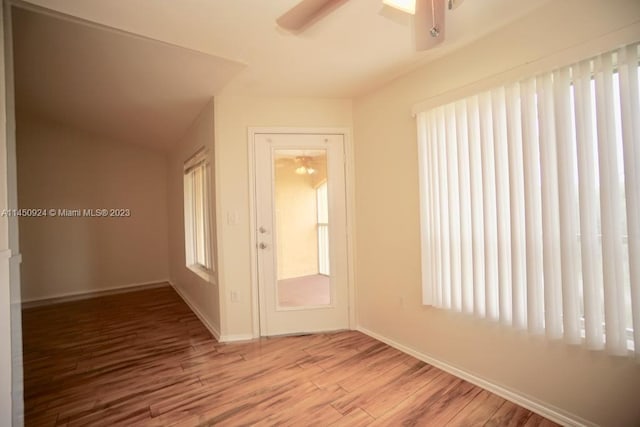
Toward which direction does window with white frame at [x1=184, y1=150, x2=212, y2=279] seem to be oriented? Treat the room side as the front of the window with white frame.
to the viewer's left

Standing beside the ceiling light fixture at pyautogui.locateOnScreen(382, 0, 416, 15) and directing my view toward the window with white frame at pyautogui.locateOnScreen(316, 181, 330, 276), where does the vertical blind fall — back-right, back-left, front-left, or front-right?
front-right

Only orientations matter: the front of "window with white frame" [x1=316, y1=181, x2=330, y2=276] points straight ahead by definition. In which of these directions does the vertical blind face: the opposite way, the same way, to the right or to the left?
the same way

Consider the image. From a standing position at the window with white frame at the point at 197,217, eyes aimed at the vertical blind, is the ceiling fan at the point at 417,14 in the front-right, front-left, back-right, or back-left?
front-right

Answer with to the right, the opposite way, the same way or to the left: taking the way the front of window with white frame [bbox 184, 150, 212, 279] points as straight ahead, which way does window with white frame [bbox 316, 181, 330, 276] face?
the same way

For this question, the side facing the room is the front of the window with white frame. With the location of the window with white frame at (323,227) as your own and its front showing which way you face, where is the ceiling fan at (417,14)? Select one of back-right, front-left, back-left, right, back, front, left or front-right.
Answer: left

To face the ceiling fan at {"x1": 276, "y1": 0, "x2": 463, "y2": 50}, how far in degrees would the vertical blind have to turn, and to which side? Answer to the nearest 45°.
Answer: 0° — it already faces it

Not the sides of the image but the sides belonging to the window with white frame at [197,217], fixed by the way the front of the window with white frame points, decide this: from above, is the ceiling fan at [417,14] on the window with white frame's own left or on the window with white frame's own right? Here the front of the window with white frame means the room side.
on the window with white frame's own left

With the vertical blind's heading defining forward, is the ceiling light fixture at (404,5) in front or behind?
in front

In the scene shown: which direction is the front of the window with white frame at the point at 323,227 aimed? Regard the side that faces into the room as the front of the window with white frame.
to the viewer's left

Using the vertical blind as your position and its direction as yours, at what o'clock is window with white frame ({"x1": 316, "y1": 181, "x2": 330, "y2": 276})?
The window with white frame is roughly at 2 o'clock from the vertical blind.

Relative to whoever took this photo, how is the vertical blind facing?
facing the viewer and to the left of the viewer

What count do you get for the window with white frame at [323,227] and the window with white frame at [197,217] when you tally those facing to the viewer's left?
2
